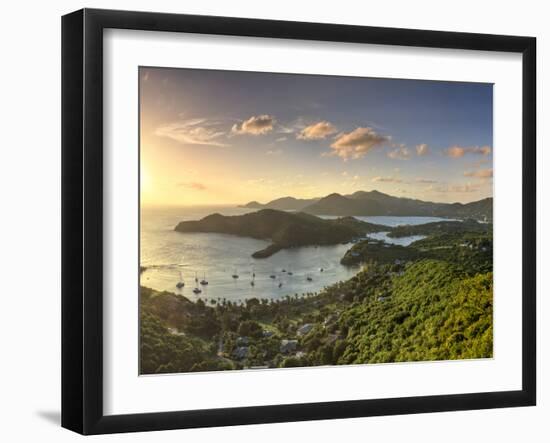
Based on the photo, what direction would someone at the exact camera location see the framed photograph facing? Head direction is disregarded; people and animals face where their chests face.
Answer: facing the viewer and to the right of the viewer
